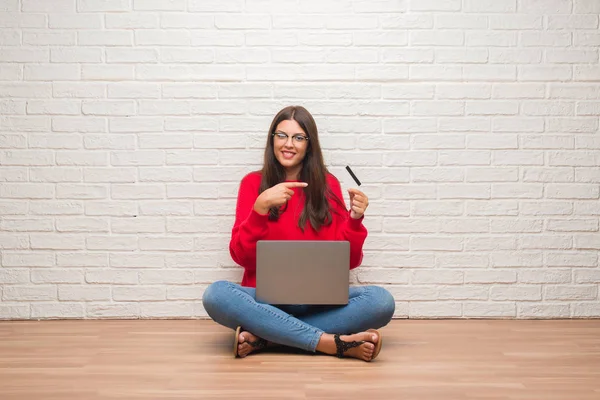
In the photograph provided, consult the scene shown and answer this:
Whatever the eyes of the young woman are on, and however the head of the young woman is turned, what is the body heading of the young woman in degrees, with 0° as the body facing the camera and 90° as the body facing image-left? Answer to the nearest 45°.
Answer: approximately 0°
